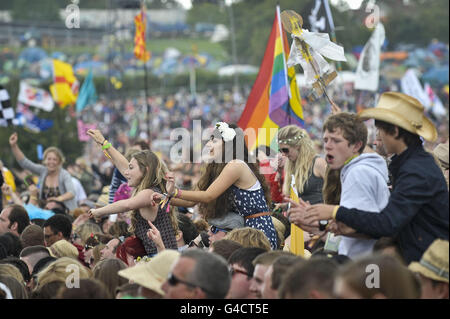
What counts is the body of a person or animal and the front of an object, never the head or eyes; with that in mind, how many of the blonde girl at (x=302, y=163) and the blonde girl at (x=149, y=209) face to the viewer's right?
0

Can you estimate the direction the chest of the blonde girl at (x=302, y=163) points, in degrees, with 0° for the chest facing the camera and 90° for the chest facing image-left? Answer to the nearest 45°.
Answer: approximately 45°

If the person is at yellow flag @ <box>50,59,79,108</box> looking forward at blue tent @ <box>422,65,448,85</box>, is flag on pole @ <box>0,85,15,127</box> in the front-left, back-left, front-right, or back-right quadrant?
back-right

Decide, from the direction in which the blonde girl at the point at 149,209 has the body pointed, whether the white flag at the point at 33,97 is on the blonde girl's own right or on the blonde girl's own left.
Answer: on the blonde girl's own right
